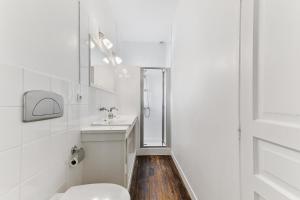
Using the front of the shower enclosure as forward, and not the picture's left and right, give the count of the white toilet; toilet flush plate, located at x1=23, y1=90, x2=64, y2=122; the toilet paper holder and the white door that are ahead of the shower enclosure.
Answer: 4

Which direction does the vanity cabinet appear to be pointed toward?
to the viewer's right

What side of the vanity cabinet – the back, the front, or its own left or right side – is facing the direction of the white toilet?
right

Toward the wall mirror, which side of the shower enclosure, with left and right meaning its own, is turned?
front

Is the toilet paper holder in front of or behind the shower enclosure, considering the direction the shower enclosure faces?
in front

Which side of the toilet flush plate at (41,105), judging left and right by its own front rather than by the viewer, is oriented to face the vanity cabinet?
left

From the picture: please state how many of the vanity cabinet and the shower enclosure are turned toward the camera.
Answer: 1

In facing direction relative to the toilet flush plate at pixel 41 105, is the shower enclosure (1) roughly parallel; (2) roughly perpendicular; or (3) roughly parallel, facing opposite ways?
roughly perpendicular

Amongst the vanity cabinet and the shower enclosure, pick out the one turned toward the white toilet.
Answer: the shower enclosure

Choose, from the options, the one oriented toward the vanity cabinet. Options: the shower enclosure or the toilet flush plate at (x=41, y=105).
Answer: the shower enclosure

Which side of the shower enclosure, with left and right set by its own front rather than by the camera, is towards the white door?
front

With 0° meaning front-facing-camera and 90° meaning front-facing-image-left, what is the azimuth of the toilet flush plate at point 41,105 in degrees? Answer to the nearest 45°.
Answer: approximately 315°

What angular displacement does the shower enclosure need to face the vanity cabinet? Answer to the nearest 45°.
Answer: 0° — it already faces it

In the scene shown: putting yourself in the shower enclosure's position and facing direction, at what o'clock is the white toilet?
The white toilet is roughly at 12 o'clock from the shower enclosure.
